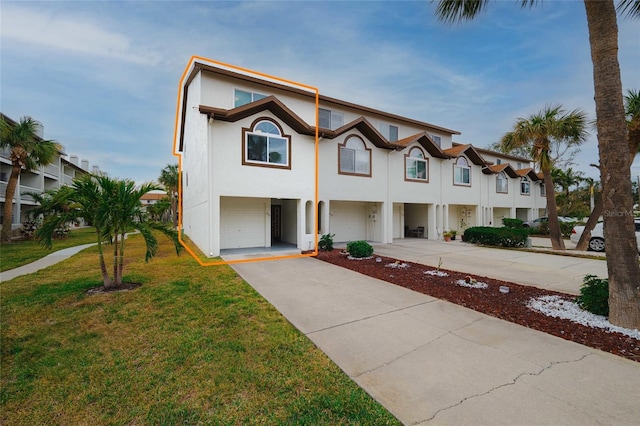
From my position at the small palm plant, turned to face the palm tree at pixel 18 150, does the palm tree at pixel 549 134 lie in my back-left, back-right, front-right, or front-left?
back-right

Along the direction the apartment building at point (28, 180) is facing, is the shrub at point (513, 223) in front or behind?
in front

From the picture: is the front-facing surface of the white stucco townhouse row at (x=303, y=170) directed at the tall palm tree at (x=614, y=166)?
yes

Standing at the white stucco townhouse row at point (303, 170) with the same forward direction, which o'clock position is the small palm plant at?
The small palm plant is roughly at 2 o'clock from the white stucco townhouse row.

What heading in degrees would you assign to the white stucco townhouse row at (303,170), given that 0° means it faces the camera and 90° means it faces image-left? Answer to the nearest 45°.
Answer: approximately 315°

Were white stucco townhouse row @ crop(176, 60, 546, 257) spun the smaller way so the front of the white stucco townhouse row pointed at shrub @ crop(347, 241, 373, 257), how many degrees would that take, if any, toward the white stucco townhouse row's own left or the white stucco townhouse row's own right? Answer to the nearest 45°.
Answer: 0° — it already faces it

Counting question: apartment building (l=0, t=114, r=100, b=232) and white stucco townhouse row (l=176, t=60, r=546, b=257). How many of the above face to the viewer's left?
0

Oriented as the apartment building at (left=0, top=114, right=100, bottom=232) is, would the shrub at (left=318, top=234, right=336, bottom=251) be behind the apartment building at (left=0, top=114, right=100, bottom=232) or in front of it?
in front

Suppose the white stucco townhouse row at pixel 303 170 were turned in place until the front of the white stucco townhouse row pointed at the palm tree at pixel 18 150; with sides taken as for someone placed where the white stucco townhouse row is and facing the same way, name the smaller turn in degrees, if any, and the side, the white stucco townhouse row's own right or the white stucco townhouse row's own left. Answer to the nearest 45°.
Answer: approximately 135° to the white stucco townhouse row's own right

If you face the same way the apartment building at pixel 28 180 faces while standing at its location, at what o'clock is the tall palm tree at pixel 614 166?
The tall palm tree is roughly at 1 o'clock from the apartment building.

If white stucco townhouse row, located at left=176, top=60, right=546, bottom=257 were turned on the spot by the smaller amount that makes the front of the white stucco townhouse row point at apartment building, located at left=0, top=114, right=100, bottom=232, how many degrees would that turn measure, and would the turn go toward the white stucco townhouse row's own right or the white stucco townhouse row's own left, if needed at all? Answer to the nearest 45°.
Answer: approximately 135° to the white stucco townhouse row's own right

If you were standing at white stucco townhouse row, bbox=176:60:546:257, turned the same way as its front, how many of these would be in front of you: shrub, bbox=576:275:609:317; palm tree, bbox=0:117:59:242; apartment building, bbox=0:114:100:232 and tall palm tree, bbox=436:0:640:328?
2
